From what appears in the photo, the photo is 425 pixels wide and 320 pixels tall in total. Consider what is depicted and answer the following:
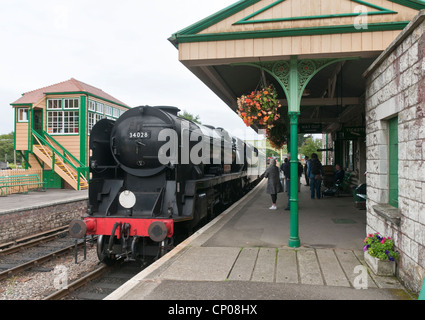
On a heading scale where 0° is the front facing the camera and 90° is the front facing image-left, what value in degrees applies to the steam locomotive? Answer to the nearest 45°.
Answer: approximately 45°

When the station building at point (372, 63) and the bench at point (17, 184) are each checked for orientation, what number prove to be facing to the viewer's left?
1

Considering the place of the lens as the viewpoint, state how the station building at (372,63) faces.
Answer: facing to the left of the viewer

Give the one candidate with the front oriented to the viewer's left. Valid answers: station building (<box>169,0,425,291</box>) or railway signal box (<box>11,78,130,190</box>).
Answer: station building (<box>169,0,425,291</box>)

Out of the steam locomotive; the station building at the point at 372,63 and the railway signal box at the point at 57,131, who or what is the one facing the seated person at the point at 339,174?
the railway signal box at the point at 57,131

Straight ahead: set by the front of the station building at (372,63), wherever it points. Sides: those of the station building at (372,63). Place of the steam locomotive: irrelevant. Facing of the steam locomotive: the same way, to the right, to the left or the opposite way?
to the left

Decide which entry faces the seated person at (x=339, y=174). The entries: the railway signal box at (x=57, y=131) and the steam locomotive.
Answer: the railway signal box
